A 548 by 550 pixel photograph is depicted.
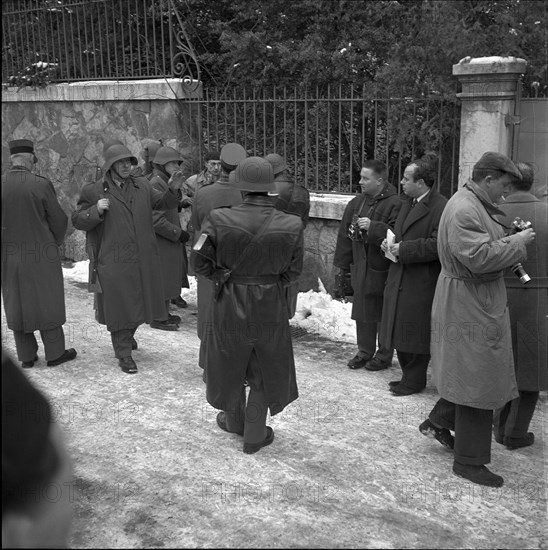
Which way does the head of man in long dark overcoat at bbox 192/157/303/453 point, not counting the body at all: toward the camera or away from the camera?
away from the camera

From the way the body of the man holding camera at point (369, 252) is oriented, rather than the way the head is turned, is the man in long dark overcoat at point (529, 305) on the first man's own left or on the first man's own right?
on the first man's own left

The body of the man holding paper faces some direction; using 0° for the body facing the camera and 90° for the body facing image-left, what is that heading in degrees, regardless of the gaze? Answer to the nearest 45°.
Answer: approximately 45°

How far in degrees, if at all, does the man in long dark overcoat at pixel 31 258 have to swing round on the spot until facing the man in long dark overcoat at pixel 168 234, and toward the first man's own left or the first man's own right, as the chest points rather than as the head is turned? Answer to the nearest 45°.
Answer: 0° — they already face them

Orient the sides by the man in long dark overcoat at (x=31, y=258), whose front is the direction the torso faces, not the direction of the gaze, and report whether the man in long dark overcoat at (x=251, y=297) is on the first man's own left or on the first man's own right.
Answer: on the first man's own right

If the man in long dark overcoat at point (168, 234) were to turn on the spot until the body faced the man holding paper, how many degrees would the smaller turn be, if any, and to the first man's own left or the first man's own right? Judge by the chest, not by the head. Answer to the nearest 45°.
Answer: approximately 45° to the first man's own right

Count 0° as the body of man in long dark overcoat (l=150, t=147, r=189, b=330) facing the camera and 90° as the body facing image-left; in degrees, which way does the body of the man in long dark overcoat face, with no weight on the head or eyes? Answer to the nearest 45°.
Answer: approximately 270°

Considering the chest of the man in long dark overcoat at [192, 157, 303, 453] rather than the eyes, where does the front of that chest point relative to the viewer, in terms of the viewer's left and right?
facing away from the viewer

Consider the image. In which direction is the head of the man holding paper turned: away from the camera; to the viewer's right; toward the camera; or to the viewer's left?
to the viewer's left
